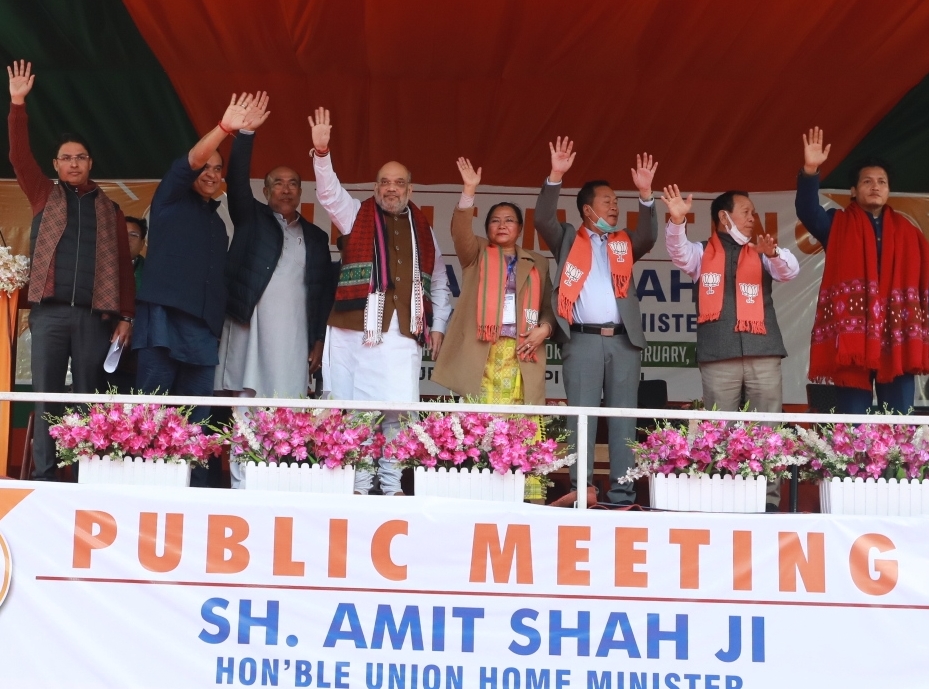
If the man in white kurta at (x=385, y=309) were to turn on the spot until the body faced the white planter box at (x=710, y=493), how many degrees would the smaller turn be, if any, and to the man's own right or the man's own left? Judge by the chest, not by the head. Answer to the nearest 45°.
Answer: approximately 45° to the man's own left

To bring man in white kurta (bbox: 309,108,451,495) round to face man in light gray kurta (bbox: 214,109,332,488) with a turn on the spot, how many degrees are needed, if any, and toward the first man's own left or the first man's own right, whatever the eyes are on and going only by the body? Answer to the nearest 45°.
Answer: approximately 90° to the first man's own right

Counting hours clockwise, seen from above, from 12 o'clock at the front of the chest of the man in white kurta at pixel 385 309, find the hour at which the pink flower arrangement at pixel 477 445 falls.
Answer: The pink flower arrangement is roughly at 11 o'clock from the man in white kurta.

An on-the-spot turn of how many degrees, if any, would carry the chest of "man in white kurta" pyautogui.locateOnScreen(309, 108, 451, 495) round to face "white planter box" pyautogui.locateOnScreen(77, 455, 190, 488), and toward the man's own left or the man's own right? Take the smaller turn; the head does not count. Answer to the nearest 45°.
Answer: approximately 45° to the man's own right

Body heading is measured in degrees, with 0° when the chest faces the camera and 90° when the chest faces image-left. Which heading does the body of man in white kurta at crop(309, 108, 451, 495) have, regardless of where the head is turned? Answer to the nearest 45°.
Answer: approximately 0°

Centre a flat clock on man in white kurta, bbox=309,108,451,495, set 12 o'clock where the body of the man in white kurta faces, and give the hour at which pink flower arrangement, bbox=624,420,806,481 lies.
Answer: The pink flower arrangement is roughly at 10 o'clock from the man in white kurta.

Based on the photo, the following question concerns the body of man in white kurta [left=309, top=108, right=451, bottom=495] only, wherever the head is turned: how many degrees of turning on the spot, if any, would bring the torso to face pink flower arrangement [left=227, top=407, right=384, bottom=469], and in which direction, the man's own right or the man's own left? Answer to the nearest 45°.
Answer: approximately 45° to the man's own right
